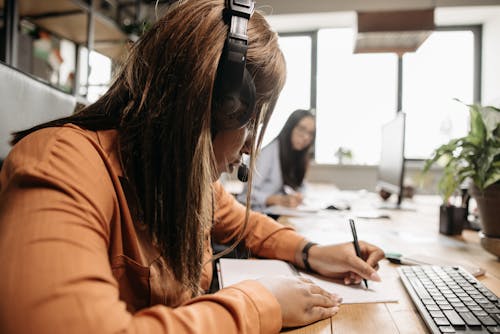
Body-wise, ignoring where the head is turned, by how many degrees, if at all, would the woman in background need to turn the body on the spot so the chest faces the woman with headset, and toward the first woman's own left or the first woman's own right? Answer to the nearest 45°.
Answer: approximately 45° to the first woman's own right

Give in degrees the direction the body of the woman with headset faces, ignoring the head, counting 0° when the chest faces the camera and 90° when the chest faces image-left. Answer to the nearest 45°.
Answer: approximately 270°

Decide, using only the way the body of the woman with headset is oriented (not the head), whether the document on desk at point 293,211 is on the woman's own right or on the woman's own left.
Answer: on the woman's own left

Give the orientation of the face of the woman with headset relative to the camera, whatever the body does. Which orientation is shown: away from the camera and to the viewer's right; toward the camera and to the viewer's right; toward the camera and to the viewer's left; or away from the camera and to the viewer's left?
away from the camera and to the viewer's right
